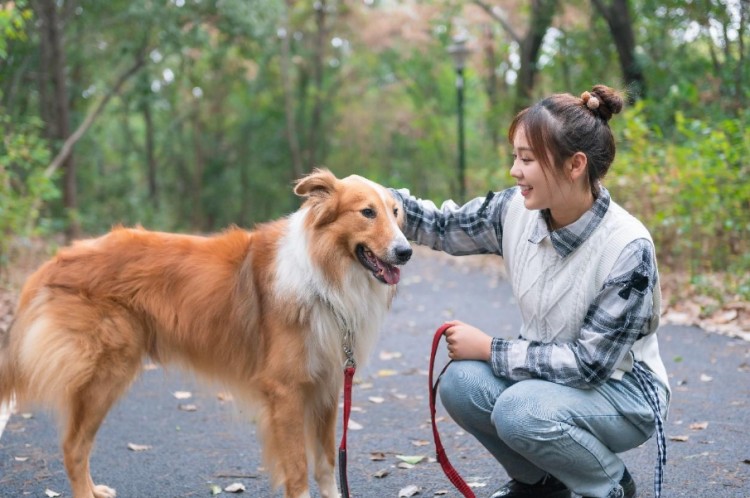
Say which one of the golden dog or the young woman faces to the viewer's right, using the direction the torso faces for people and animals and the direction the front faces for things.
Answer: the golden dog

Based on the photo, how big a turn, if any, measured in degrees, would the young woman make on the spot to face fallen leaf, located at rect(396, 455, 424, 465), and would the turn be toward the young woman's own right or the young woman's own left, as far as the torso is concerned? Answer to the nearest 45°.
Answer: approximately 90° to the young woman's own right

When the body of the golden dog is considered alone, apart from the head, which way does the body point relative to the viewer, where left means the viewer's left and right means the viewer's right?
facing to the right of the viewer

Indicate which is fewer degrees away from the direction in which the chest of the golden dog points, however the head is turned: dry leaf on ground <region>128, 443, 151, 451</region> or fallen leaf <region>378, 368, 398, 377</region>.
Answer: the fallen leaf

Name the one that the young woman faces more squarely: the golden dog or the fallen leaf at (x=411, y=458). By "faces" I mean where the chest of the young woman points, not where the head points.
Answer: the golden dog

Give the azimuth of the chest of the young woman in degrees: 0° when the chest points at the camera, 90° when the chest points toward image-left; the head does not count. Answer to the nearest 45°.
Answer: approximately 45°

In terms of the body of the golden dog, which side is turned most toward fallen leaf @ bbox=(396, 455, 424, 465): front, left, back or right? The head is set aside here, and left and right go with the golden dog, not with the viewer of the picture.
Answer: front

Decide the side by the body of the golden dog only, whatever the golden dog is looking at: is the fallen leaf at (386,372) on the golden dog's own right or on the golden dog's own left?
on the golden dog's own left

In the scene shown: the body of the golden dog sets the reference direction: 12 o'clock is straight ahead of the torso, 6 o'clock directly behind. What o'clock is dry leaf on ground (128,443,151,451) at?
The dry leaf on ground is roughly at 8 o'clock from the golden dog.

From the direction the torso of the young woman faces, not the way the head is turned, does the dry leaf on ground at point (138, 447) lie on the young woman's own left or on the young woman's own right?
on the young woman's own right

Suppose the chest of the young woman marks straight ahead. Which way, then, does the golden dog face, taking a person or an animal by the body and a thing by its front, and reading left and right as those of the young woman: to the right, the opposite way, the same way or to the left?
the opposite way
